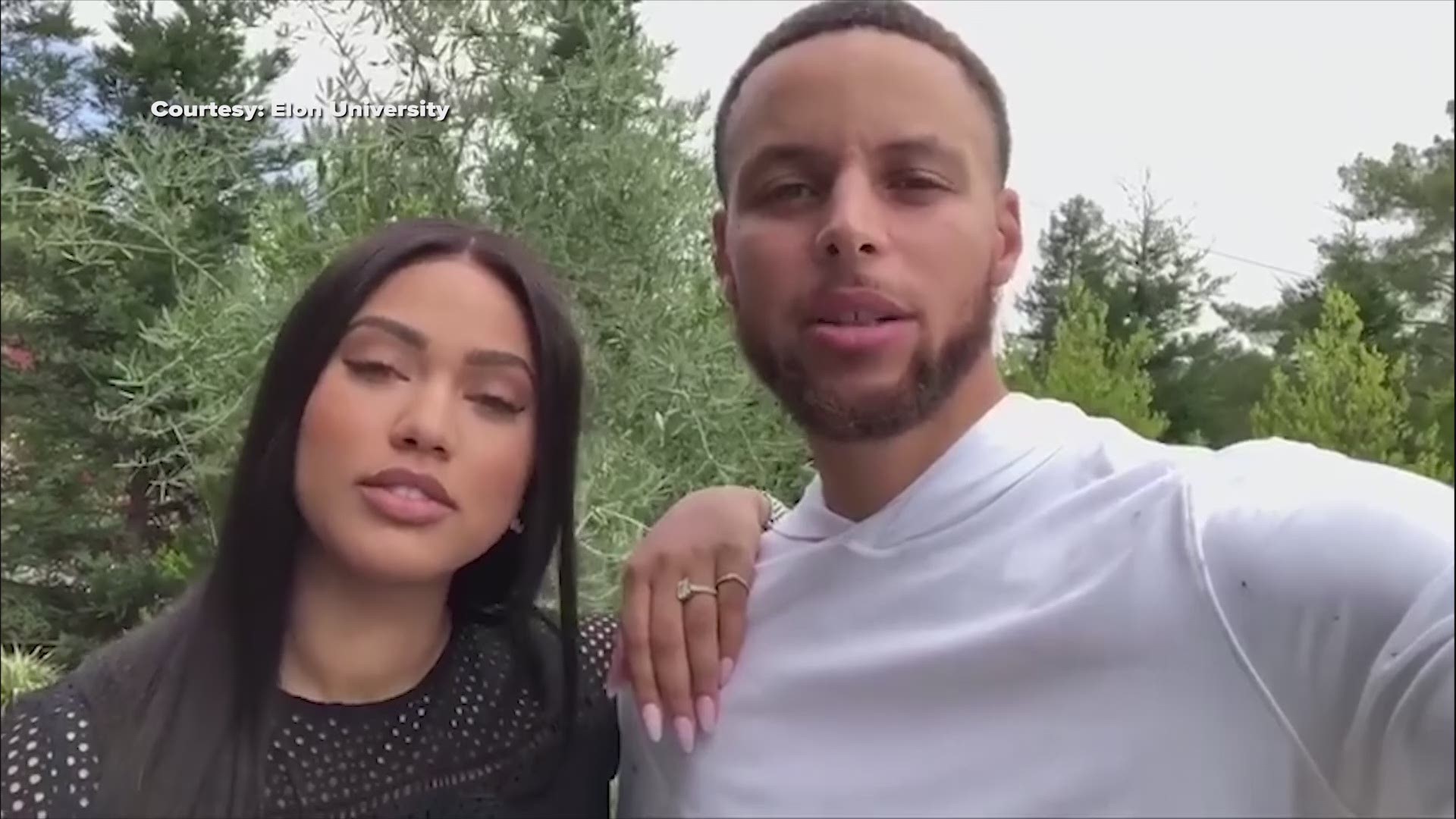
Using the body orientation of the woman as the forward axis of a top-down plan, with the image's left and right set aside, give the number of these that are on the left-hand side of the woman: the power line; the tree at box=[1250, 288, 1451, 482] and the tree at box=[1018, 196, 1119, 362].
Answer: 3

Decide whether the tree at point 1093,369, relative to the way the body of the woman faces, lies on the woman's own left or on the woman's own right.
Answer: on the woman's own left

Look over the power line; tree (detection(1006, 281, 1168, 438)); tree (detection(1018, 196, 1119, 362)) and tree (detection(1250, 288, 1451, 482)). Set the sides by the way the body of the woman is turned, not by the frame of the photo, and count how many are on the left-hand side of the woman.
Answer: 4

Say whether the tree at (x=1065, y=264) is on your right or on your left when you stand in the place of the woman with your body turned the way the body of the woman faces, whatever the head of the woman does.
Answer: on your left

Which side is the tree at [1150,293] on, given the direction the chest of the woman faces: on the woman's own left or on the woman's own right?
on the woman's own left

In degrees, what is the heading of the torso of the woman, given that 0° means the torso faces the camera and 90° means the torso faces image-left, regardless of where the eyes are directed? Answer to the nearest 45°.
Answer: approximately 0°

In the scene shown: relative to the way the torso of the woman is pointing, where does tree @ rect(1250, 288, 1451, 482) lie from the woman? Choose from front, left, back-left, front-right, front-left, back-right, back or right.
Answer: left
